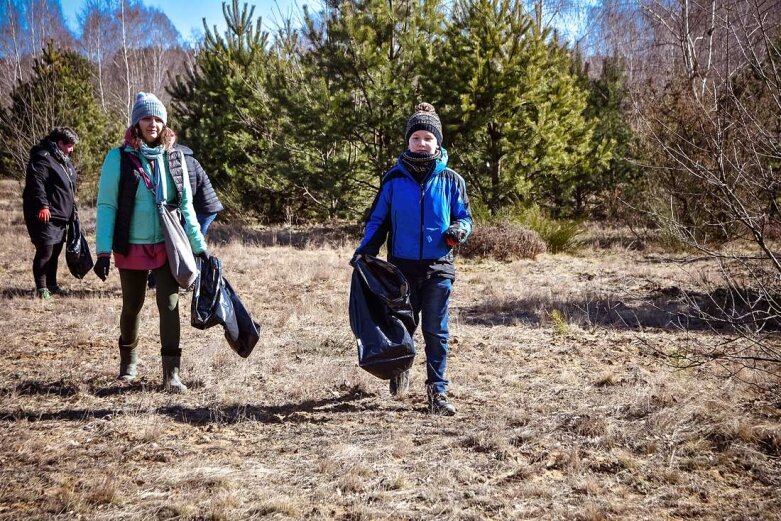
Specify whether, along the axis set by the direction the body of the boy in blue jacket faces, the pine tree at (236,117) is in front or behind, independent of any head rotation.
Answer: behind

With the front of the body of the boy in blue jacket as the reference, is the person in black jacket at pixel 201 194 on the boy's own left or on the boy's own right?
on the boy's own right

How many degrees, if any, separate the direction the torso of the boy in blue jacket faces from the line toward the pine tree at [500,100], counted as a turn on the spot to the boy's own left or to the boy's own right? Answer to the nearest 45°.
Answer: approximately 180°

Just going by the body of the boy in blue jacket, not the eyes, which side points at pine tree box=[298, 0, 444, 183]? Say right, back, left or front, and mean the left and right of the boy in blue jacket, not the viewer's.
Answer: back

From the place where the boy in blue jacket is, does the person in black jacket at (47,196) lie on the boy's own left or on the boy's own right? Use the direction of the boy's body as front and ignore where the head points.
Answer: on the boy's own right

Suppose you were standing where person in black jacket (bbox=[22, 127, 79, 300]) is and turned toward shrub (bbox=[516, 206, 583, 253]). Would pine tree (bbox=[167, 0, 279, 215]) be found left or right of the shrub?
left

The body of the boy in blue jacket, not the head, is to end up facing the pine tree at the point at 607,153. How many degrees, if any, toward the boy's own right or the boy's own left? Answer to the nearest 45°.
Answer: approximately 180°

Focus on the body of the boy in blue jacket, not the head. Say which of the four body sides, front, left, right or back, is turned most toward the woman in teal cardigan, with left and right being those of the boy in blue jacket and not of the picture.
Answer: right

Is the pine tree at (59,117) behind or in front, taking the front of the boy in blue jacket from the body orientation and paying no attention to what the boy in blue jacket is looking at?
behind

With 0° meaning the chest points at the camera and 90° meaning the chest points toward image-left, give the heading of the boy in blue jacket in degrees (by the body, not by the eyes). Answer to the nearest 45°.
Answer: approximately 0°
